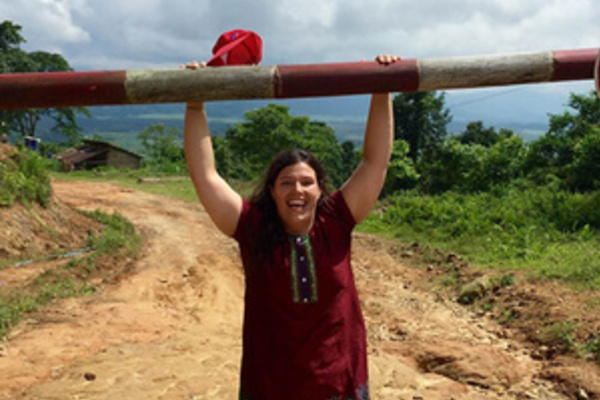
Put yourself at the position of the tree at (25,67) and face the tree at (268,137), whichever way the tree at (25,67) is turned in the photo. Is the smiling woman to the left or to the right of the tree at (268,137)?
right

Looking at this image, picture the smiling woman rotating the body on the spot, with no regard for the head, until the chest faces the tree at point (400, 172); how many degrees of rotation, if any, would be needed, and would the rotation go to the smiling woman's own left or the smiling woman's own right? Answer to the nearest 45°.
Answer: approximately 180°

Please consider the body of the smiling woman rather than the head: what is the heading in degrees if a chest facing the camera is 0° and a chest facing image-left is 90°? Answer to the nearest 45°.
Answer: approximately 0°

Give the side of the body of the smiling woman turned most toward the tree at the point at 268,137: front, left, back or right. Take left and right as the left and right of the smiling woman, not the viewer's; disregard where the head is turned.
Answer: back

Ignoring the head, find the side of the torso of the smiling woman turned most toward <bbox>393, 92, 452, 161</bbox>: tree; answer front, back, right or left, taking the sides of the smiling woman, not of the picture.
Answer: back

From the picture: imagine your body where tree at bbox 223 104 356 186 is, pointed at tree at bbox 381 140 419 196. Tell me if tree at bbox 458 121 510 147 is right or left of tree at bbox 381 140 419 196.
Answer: left

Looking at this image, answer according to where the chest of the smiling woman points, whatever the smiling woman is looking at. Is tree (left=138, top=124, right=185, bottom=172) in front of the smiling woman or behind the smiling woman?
behind

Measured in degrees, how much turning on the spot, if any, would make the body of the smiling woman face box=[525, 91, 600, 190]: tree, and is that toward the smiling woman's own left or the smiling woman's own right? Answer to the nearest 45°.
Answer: approximately 135° to the smiling woman's own left
